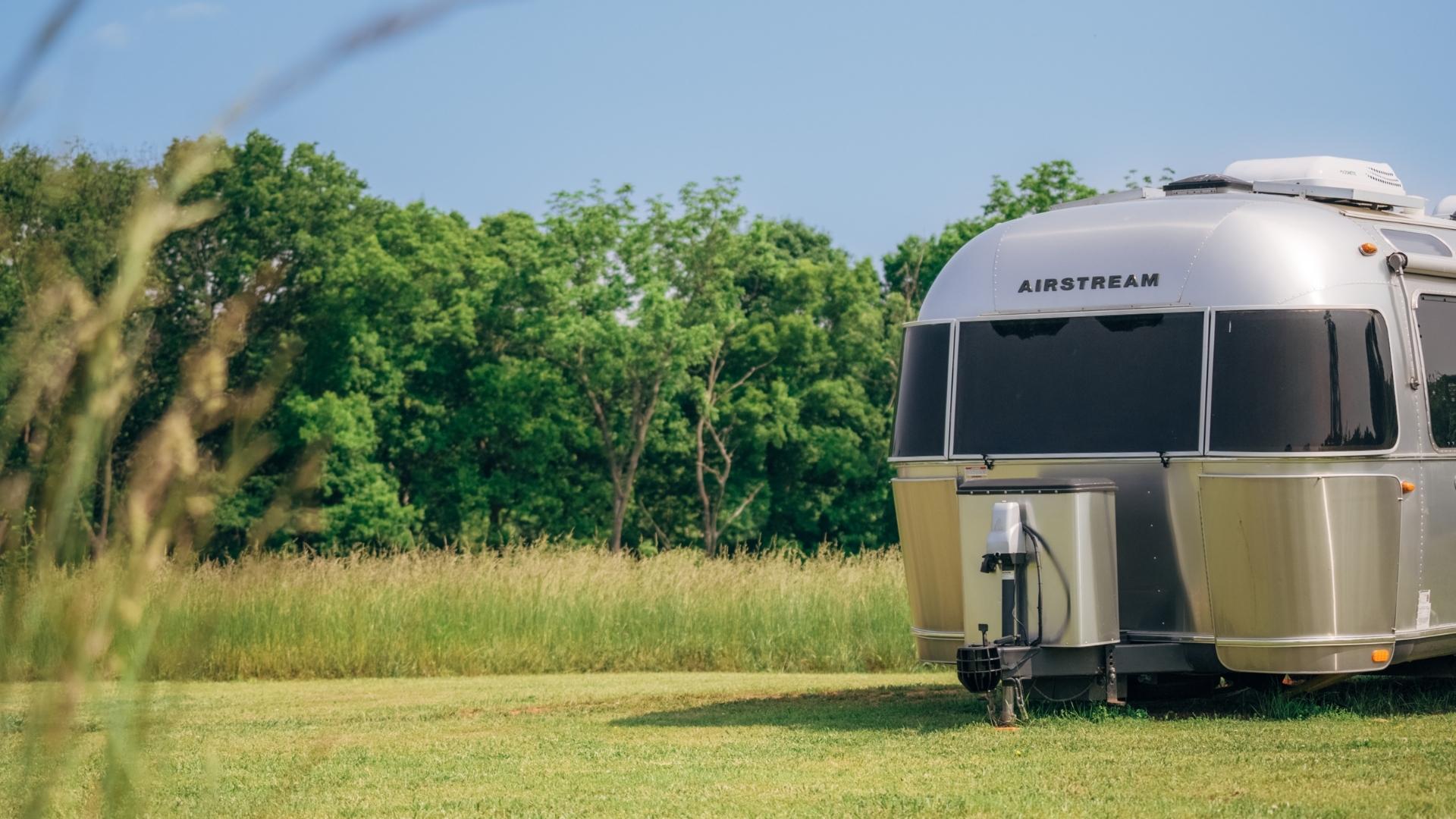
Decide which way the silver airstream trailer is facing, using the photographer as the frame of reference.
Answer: facing the viewer and to the left of the viewer
